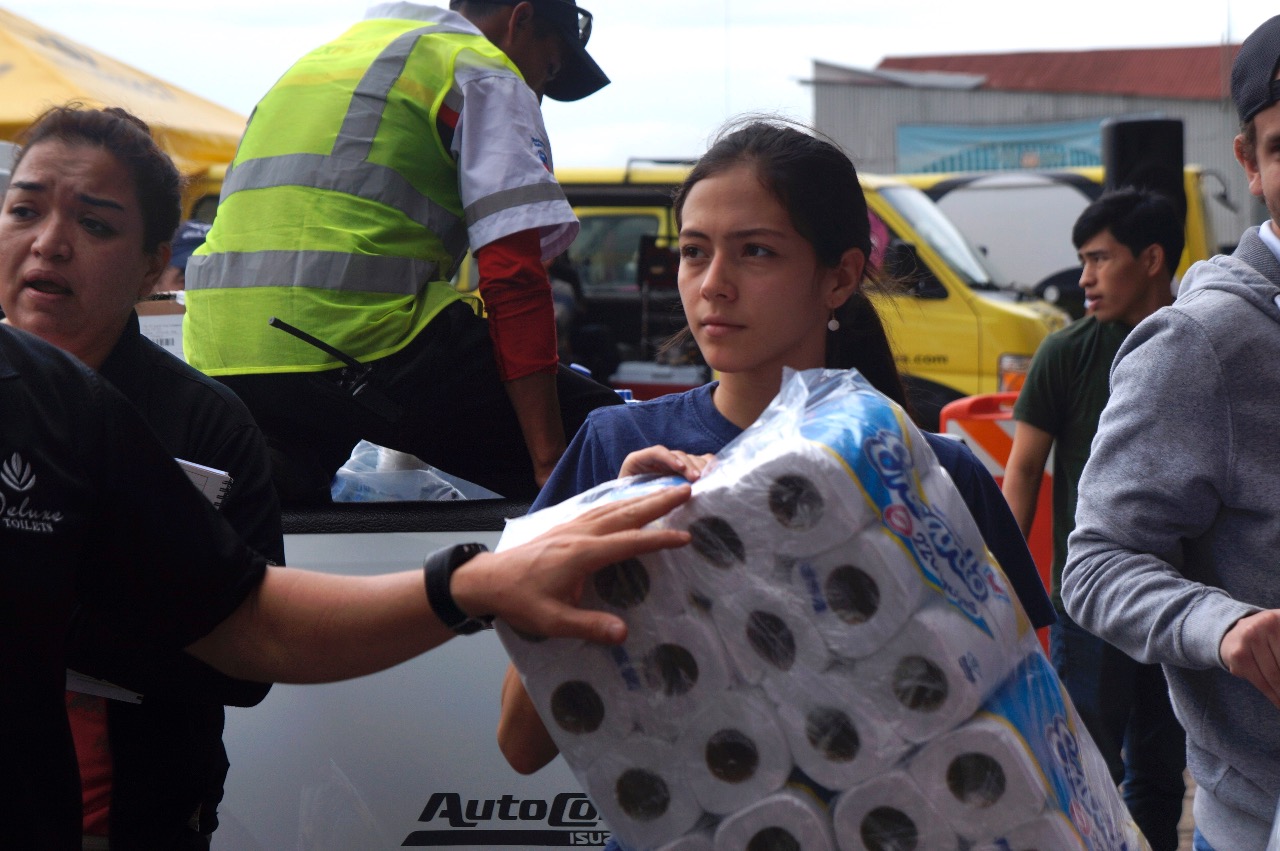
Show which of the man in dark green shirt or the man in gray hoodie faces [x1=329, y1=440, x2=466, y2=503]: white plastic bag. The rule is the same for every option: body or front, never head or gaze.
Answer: the man in dark green shirt

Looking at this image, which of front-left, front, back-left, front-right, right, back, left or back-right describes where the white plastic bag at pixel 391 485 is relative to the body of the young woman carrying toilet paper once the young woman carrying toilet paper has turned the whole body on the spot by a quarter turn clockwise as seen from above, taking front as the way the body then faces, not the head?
front

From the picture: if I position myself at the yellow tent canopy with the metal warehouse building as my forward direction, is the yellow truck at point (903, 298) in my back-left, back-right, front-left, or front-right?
front-right

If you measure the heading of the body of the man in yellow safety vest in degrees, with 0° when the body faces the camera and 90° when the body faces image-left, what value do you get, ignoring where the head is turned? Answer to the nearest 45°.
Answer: approximately 225°

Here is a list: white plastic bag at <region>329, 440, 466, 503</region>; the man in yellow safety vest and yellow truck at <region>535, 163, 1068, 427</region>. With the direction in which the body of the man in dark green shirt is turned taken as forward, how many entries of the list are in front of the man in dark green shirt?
2

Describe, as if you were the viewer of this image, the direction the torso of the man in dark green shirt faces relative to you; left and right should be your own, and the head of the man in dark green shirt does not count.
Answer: facing the viewer and to the left of the viewer

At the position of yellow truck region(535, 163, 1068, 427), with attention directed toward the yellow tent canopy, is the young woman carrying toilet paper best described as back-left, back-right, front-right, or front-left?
front-left

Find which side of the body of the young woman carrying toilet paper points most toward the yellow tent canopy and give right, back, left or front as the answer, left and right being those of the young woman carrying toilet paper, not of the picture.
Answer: right

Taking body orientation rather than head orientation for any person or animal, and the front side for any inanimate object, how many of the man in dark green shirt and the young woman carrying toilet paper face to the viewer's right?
0

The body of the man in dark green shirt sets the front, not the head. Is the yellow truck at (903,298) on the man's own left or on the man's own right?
on the man's own right

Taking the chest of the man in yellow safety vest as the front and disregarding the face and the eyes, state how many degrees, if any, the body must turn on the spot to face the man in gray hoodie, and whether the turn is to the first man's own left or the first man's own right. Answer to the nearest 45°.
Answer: approximately 90° to the first man's own right

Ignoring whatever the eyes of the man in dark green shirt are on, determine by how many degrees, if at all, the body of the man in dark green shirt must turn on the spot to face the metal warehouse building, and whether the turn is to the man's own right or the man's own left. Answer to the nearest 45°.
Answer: approximately 135° to the man's own right

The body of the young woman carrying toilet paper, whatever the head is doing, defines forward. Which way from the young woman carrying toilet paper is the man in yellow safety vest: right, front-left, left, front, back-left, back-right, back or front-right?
right

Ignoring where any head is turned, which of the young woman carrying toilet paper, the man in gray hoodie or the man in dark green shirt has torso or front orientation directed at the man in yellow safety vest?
the man in dark green shirt

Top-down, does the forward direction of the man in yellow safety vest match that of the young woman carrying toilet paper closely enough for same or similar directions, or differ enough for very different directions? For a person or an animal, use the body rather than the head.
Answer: very different directions
